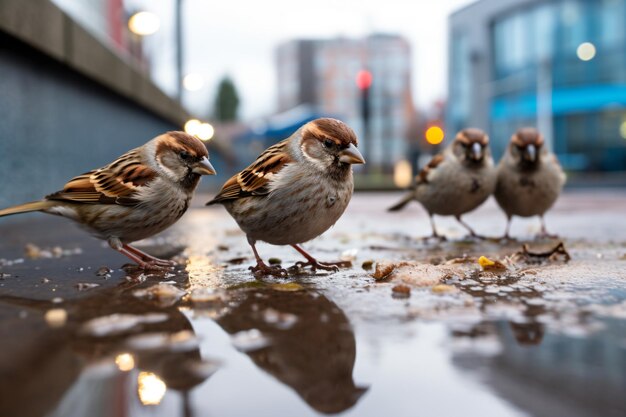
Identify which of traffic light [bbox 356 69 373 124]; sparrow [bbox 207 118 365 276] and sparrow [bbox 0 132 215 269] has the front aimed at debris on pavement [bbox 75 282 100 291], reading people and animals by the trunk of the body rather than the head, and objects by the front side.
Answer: the traffic light

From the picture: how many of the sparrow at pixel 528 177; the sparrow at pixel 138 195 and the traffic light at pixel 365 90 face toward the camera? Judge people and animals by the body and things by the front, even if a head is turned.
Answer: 2

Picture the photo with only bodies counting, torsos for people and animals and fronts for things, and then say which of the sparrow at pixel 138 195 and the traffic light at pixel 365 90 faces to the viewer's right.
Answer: the sparrow

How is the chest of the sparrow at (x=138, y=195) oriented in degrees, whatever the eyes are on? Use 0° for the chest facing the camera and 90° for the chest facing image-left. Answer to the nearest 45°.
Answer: approximately 270°

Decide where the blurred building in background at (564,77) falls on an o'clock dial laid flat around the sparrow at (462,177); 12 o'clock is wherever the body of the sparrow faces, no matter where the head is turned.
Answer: The blurred building in background is roughly at 8 o'clock from the sparrow.

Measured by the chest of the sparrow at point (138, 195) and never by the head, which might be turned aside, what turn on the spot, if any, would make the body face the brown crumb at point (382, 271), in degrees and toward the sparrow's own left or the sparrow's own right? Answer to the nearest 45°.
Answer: approximately 45° to the sparrow's own right

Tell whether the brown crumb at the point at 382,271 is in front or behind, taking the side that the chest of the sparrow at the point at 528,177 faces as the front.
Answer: in front

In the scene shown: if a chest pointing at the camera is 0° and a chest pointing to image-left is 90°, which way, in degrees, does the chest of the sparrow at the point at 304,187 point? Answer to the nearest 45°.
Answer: approximately 315°

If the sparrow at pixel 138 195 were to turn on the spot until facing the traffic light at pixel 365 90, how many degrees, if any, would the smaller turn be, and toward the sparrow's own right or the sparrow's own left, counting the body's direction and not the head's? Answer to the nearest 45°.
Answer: approximately 45° to the sparrow's own left

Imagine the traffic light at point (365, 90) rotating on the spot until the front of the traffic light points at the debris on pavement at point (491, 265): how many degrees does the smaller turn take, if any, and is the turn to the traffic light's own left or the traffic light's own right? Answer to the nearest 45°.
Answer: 0° — it already faces it
